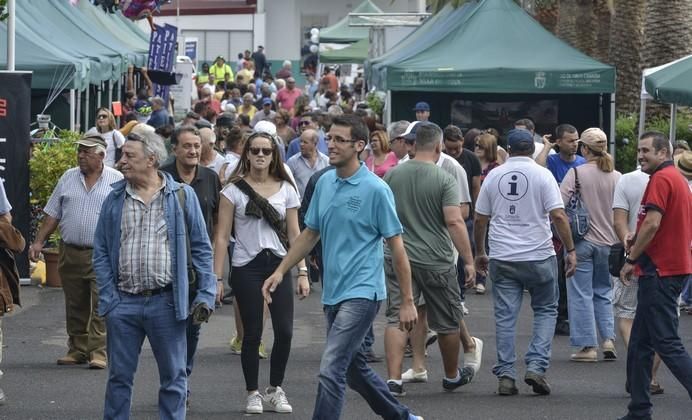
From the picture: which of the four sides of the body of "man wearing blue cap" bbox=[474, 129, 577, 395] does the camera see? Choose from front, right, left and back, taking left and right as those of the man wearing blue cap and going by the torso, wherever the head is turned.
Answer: back

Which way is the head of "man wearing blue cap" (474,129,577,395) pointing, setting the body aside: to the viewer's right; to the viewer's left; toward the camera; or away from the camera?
away from the camera

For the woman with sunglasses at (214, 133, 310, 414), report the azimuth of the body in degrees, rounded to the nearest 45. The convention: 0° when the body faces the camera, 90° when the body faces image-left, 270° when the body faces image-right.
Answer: approximately 0°

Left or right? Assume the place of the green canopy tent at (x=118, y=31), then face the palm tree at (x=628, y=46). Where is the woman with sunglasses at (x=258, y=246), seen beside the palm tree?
right

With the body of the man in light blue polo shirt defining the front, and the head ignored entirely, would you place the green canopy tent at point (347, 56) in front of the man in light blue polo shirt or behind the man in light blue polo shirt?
behind

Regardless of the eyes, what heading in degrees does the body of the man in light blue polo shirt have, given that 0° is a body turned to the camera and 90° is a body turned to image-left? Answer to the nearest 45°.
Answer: approximately 45°

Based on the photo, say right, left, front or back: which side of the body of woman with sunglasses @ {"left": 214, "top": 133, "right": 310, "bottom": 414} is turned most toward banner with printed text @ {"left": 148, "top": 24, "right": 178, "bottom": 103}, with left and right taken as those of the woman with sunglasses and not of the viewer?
back

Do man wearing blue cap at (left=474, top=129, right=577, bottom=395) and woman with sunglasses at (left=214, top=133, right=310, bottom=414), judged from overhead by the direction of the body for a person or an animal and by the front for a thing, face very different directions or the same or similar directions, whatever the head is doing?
very different directions

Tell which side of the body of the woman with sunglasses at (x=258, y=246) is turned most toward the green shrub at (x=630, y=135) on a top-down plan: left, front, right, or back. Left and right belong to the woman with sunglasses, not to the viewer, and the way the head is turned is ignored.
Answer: back
